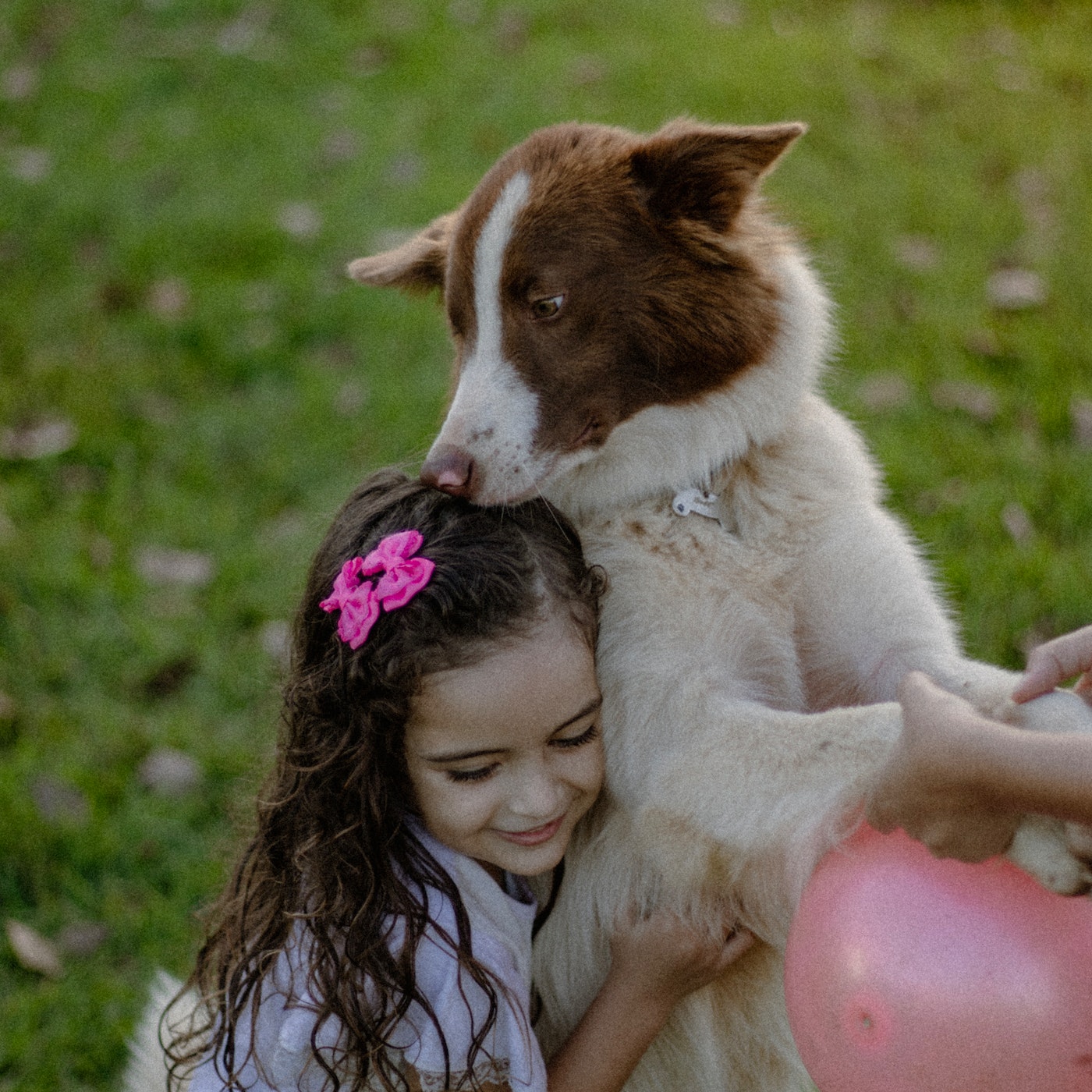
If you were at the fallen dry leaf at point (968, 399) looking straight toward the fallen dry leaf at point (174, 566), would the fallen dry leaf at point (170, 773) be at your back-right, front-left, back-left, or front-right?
front-left

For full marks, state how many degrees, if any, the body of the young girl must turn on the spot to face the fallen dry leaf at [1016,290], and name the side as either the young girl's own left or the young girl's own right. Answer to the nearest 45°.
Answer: approximately 90° to the young girl's own left

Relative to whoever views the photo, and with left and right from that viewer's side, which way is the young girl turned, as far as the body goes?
facing the viewer and to the right of the viewer

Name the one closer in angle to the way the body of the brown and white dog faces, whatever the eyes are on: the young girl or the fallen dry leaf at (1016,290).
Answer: the young girl

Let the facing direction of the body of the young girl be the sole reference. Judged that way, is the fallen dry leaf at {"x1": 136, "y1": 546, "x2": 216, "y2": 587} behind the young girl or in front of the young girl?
behind

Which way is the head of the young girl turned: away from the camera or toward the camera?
toward the camera

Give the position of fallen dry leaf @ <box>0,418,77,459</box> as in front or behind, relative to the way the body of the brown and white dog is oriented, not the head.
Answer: behind

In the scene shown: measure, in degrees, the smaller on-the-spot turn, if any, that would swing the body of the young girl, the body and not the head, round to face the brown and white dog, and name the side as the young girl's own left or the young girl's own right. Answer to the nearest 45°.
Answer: approximately 90° to the young girl's own left

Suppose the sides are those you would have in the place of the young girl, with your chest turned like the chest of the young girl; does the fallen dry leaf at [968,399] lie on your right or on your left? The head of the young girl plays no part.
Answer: on your left

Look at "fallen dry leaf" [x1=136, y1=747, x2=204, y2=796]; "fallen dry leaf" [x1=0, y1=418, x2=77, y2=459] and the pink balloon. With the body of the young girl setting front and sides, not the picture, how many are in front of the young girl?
1
